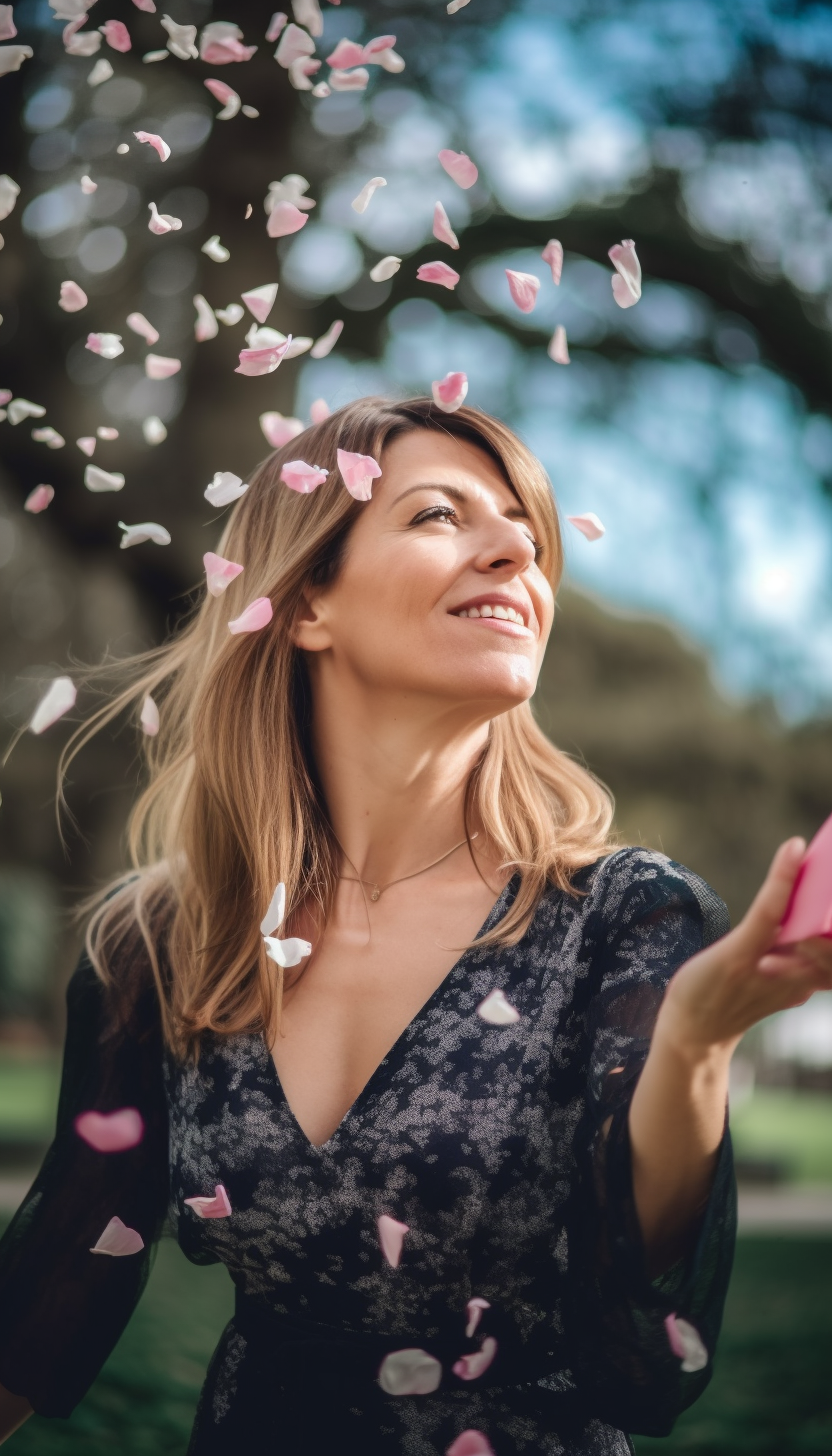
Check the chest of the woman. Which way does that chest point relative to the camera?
toward the camera

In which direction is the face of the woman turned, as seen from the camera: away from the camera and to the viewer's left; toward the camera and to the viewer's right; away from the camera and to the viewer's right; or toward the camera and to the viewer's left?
toward the camera and to the viewer's right
